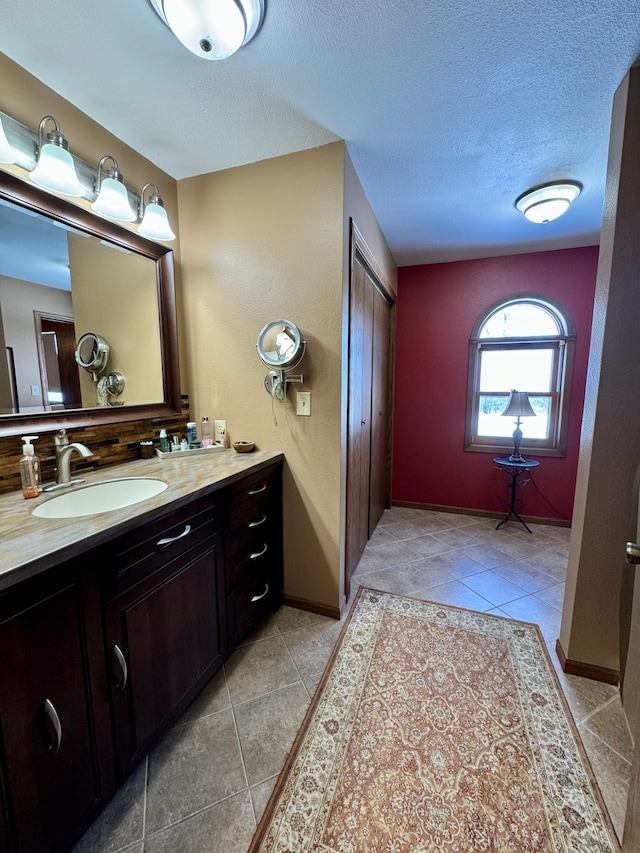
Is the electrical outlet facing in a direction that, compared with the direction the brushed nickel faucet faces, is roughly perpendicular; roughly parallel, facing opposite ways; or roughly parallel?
roughly perpendicular

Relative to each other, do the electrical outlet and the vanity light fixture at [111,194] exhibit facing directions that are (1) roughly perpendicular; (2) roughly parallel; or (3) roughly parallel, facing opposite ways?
roughly perpendicular

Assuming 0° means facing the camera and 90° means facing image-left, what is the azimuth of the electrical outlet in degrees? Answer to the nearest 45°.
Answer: approximately 0°

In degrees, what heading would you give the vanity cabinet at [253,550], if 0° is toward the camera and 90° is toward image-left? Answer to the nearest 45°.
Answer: approximately 315°

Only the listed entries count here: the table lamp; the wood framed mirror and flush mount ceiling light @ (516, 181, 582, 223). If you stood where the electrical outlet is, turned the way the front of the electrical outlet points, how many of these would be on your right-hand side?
1

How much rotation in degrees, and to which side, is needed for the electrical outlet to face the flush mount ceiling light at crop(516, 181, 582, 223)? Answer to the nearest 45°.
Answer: approximately 90° to its left

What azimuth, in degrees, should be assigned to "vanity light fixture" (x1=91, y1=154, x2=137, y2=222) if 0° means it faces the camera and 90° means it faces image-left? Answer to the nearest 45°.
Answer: approximately 315°

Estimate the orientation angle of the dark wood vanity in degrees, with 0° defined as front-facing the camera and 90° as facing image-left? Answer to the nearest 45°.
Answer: approximately 315°
